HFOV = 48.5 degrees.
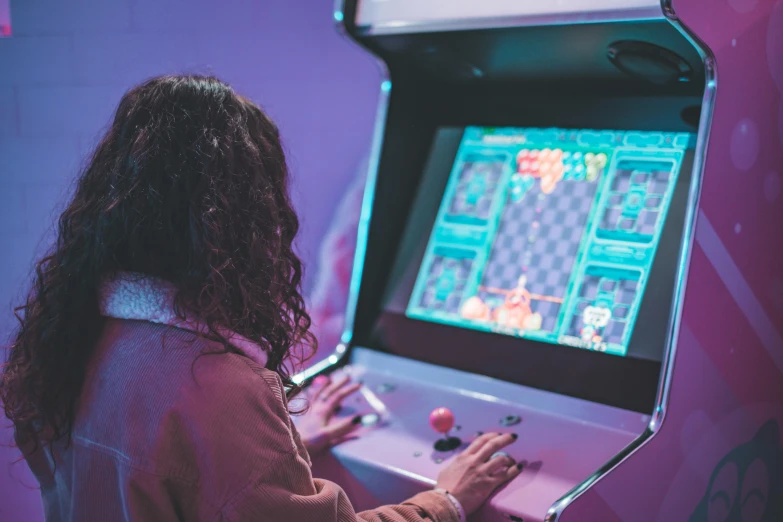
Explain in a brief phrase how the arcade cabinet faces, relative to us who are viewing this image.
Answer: facing the viewer and to the left of the viewer

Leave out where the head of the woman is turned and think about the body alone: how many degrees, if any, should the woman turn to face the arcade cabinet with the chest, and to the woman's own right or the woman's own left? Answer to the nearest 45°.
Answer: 0° — they already face it

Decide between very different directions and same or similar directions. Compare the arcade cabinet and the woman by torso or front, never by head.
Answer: very different directions

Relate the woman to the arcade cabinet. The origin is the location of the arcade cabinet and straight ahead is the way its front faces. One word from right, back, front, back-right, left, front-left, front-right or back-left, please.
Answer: front

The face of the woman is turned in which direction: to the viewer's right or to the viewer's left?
to the viewer's right

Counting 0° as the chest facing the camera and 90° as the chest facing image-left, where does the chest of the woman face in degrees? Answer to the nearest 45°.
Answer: approximately 225°
